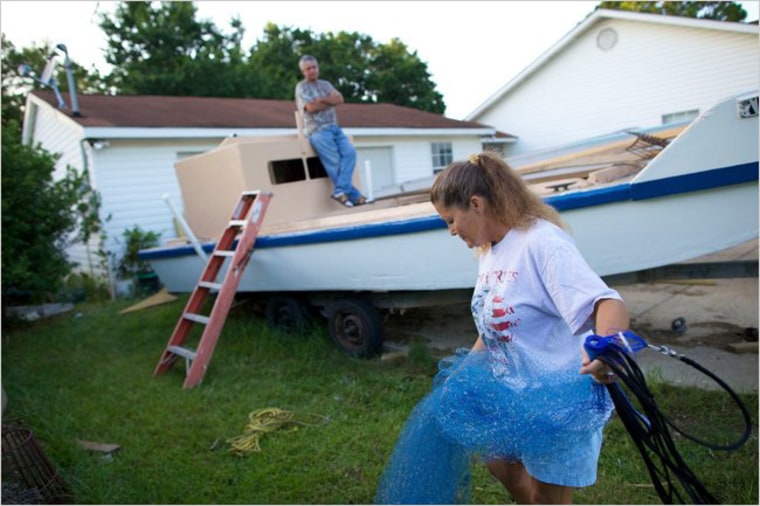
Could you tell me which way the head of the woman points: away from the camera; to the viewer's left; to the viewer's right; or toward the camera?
to the viewer's left

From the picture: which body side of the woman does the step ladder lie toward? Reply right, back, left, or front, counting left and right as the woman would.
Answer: right

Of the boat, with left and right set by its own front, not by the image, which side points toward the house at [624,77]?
left

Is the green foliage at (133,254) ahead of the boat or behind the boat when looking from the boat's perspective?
behind

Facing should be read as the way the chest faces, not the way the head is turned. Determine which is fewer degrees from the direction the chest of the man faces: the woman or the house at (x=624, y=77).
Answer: the woman

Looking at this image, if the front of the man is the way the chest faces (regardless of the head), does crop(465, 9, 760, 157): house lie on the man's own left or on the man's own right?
on the man's own left

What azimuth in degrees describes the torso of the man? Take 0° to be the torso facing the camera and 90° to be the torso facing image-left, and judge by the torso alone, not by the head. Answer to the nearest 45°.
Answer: approximately 315°

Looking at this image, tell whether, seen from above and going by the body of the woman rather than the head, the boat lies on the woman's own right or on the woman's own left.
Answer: on the woman's own right

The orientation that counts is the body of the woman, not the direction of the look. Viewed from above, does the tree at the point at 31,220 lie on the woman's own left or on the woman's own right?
on the woman's own right

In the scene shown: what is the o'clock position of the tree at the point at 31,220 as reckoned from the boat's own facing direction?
The tree is roughly at 5 o'clock from the boat.
